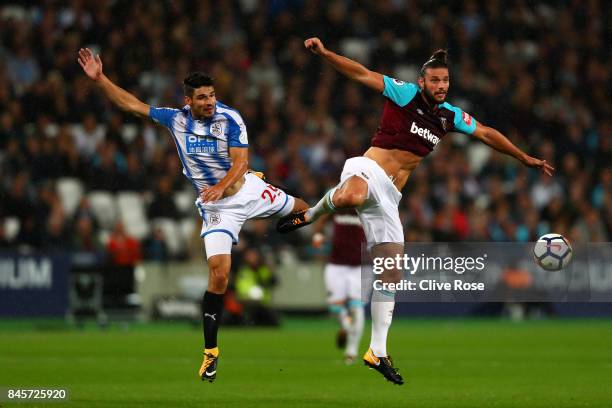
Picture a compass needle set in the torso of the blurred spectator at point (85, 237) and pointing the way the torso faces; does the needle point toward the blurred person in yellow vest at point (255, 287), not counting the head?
no

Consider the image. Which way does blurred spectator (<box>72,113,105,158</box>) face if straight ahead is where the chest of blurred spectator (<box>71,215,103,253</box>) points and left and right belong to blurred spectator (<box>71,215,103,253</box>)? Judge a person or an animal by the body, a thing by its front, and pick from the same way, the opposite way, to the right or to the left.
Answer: the same way

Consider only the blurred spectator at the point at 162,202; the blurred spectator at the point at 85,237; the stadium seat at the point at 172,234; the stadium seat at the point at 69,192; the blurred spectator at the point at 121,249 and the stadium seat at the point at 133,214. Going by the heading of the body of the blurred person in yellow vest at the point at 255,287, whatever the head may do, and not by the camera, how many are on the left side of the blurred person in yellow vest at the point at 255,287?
0

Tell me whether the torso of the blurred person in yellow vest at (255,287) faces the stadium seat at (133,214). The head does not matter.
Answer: no

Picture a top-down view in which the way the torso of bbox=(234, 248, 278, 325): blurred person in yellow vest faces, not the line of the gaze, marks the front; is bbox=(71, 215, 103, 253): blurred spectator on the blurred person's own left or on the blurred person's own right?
on the blurred person's own right

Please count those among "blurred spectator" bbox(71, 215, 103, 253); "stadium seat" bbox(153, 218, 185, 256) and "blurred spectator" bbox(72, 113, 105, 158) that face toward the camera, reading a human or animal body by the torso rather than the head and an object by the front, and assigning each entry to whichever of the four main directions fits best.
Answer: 3

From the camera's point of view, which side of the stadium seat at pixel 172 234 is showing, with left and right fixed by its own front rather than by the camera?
front

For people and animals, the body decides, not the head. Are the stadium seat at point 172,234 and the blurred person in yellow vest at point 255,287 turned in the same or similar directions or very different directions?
same or similar directions

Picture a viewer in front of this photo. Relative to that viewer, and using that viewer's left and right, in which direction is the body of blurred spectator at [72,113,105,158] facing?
facing the viewer

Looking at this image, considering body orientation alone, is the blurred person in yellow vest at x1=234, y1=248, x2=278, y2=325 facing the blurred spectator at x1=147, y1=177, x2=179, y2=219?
no
